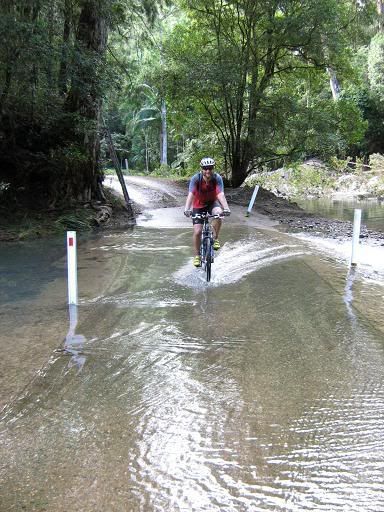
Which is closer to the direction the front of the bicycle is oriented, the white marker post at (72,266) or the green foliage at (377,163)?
the white marker post

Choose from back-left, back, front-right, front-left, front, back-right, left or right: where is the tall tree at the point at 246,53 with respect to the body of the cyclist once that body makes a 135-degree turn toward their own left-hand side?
front-left

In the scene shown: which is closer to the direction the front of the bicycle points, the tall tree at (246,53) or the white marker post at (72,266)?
the white marker post

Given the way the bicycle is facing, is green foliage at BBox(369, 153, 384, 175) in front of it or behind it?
behind

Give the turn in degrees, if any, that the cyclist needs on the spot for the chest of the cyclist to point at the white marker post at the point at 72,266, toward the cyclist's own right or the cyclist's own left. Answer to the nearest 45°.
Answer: approximately 45° to the cyclist's own right

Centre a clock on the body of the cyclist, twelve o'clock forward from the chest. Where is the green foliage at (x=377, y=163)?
The green foliage is roughly at 7 o'clock from the cyclist.

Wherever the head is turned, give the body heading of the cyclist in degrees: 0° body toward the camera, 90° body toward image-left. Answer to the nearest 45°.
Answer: approximately 0°

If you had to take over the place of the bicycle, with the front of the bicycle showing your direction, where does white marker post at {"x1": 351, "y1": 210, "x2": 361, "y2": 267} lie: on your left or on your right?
on your left

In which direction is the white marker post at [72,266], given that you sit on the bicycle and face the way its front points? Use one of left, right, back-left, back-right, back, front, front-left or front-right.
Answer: front-right

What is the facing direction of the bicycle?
toward the camera

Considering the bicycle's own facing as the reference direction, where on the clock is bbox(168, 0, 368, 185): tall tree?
The tall tree is roughly at 6 o'clock from the bicycle.
